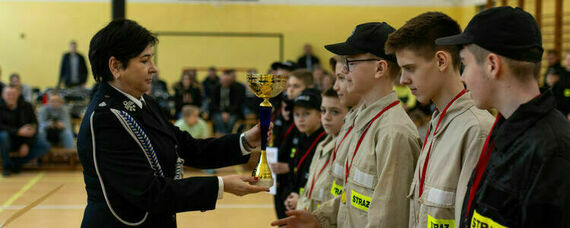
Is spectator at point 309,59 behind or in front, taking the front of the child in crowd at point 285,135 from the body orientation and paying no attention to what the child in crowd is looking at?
behind

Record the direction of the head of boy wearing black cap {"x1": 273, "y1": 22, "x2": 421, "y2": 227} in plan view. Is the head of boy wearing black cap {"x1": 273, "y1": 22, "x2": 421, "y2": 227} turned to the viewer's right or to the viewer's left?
to the viewer's left

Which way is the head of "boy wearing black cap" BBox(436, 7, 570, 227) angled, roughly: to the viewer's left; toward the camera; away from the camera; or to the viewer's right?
to the viewer's left

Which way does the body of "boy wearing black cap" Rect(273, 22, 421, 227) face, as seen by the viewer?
to the viewer's left

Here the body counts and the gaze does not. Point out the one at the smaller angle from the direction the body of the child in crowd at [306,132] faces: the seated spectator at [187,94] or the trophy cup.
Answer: the trophy cup

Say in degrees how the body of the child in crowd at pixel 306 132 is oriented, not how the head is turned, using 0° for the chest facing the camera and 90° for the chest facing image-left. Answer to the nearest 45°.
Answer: approximately 45°

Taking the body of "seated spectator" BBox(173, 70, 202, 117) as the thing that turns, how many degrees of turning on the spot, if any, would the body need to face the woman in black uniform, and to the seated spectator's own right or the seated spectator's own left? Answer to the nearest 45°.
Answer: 0° — they already face them

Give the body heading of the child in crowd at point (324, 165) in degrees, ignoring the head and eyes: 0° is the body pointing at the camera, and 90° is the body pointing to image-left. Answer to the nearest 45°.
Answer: approximately 45°

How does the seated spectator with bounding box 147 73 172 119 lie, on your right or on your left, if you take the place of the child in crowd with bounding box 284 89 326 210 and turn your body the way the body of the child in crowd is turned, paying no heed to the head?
on your right

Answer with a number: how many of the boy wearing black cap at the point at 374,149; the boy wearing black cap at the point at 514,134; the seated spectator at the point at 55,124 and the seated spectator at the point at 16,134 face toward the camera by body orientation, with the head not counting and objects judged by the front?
2

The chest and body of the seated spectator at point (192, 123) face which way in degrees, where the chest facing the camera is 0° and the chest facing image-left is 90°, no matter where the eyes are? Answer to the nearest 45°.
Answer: approximately 0°
